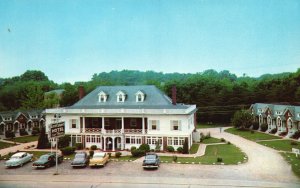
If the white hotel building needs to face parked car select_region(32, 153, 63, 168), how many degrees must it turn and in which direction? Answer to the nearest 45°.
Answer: approximately 45° to its right

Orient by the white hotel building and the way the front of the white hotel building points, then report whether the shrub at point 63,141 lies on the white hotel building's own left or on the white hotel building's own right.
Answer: on the white hotel building's own right

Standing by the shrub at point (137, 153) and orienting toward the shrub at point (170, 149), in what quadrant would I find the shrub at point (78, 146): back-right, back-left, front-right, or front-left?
back-left

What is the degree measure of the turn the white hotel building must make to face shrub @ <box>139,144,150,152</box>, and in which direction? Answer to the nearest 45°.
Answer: approximately 45° to its left

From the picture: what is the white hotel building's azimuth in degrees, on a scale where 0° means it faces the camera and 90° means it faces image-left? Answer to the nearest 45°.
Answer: approximately 0°

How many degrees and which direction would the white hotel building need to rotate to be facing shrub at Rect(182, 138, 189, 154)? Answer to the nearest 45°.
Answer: approximately 45° to its left

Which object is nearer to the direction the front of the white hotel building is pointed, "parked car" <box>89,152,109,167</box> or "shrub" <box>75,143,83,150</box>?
the parked car

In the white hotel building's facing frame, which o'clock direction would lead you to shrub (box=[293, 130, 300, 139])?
The shrub is roughly at 9 o'clock from the white hotel building.
